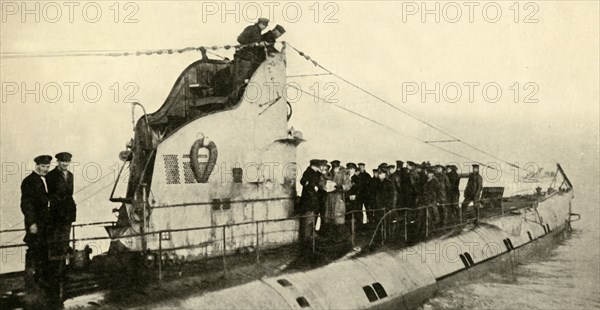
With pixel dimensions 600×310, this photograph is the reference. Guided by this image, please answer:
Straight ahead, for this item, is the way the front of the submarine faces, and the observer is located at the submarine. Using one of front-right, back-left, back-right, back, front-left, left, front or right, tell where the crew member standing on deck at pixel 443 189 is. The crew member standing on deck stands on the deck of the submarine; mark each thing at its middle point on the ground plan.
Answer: front

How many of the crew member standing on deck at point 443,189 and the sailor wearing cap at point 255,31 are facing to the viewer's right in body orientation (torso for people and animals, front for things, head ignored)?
1

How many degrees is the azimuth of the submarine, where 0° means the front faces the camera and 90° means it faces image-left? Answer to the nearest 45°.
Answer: approximately 225°

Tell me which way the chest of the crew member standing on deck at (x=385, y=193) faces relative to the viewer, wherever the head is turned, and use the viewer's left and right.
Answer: facing the viewer and to the left of the viewer

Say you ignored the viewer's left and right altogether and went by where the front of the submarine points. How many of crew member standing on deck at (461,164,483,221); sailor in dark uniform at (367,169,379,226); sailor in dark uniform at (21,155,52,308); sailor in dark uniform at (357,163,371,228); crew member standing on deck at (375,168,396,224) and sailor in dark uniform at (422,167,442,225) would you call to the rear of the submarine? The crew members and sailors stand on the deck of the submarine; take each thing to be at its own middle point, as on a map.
1

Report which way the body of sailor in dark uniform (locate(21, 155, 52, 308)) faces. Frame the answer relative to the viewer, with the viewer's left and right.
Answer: facing the viewer and to the right of the viewer

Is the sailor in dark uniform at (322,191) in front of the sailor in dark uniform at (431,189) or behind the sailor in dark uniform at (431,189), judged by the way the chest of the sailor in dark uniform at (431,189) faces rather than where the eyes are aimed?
in front

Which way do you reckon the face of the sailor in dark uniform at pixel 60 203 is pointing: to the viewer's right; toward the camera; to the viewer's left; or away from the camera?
toward the camera

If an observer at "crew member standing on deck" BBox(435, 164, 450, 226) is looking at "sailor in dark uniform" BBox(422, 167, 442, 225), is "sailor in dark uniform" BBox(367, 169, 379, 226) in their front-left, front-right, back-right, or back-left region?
front-right

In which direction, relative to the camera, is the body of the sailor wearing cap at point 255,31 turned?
to the viewer's right

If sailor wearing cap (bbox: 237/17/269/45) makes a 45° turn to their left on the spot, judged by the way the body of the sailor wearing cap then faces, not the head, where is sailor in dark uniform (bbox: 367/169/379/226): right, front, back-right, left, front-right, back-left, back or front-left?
front
